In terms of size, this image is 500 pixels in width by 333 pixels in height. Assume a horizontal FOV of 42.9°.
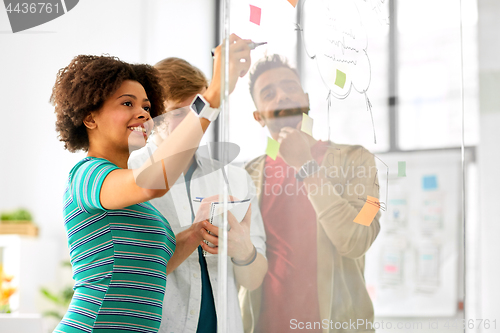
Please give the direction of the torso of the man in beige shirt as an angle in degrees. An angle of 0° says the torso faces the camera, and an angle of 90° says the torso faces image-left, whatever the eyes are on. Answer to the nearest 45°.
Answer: approximately 0°

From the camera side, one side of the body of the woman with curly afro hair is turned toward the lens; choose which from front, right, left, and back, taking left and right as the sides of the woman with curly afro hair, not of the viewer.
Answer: right

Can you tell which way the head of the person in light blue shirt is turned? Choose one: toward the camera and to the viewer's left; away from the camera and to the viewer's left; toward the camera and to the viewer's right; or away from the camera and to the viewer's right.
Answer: toward the camera and to the viewer's right

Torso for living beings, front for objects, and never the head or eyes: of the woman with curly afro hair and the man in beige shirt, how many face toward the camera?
1

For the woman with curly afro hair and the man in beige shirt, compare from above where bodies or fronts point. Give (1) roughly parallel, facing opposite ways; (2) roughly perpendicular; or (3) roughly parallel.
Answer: roughly perpendicular
